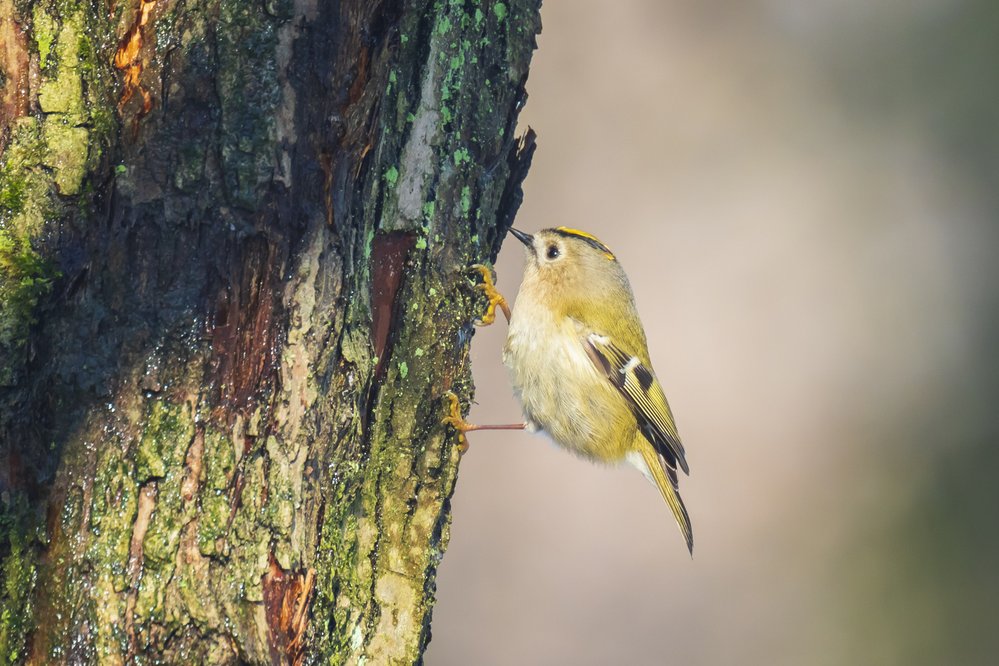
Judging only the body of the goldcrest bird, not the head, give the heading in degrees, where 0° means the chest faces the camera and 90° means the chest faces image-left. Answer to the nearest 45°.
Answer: approximately 90°
